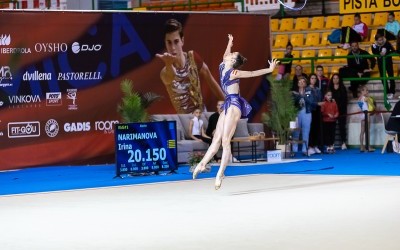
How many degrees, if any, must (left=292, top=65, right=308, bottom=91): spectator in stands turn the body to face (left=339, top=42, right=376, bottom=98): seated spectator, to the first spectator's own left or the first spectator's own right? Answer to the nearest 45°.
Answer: approximately 135° to the first spectator's own left

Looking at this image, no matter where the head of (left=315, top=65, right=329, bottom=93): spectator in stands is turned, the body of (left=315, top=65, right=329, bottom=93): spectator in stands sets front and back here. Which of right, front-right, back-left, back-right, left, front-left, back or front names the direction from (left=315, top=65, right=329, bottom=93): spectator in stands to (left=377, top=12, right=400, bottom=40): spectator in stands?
back

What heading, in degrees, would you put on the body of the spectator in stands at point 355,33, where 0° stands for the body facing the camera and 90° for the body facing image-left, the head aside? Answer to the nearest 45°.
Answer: approximately 45°

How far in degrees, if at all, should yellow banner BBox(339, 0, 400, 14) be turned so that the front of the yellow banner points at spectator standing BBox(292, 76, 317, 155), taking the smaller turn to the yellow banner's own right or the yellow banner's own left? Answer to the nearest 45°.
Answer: approximately 45° to the yellow banner's own right

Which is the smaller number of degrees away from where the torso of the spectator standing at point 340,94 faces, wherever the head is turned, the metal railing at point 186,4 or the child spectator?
the child spectator

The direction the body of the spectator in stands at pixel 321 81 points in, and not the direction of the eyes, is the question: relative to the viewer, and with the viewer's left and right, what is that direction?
facing the viewer and to the left of the viewer

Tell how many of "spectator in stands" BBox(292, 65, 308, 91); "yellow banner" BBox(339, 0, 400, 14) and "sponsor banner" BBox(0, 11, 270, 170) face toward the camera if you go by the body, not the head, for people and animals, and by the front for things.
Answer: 3

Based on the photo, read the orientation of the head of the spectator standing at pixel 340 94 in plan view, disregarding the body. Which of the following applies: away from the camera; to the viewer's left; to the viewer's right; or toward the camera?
toward the camera

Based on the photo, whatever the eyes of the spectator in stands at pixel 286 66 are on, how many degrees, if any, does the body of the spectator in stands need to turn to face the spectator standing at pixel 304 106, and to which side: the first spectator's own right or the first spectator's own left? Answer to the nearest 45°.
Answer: approximately 45° to the first spectator's own left

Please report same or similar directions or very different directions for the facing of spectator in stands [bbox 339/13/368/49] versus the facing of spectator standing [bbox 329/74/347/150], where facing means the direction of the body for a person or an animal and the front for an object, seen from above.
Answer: same or similar directions

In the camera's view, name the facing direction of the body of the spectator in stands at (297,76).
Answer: toward the camera

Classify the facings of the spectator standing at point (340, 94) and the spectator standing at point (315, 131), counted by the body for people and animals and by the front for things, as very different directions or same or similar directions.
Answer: same or similar directions
